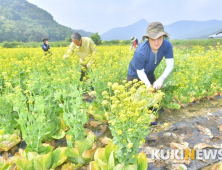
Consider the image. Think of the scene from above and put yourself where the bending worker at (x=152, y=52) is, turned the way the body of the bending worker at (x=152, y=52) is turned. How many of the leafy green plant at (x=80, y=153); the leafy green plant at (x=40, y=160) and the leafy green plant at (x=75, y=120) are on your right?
3

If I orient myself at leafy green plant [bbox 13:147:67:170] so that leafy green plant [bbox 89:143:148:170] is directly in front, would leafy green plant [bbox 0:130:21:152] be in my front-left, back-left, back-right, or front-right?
back-left

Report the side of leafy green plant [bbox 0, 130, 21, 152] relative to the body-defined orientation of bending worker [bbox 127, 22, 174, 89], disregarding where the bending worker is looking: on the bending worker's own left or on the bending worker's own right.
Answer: on the bending worker's own right

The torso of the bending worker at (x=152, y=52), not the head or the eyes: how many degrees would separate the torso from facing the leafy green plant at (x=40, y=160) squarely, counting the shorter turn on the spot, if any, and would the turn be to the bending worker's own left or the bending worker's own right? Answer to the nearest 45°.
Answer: approximately 90° to the bending worker's own right

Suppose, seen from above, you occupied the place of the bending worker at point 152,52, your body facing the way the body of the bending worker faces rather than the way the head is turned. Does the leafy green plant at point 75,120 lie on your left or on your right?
on your right

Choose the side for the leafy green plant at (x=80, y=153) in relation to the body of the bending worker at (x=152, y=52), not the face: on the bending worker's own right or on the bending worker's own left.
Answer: on the bending worker's own right
